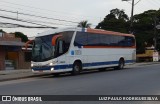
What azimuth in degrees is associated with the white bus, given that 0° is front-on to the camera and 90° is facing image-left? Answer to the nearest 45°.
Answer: approximately 45°
